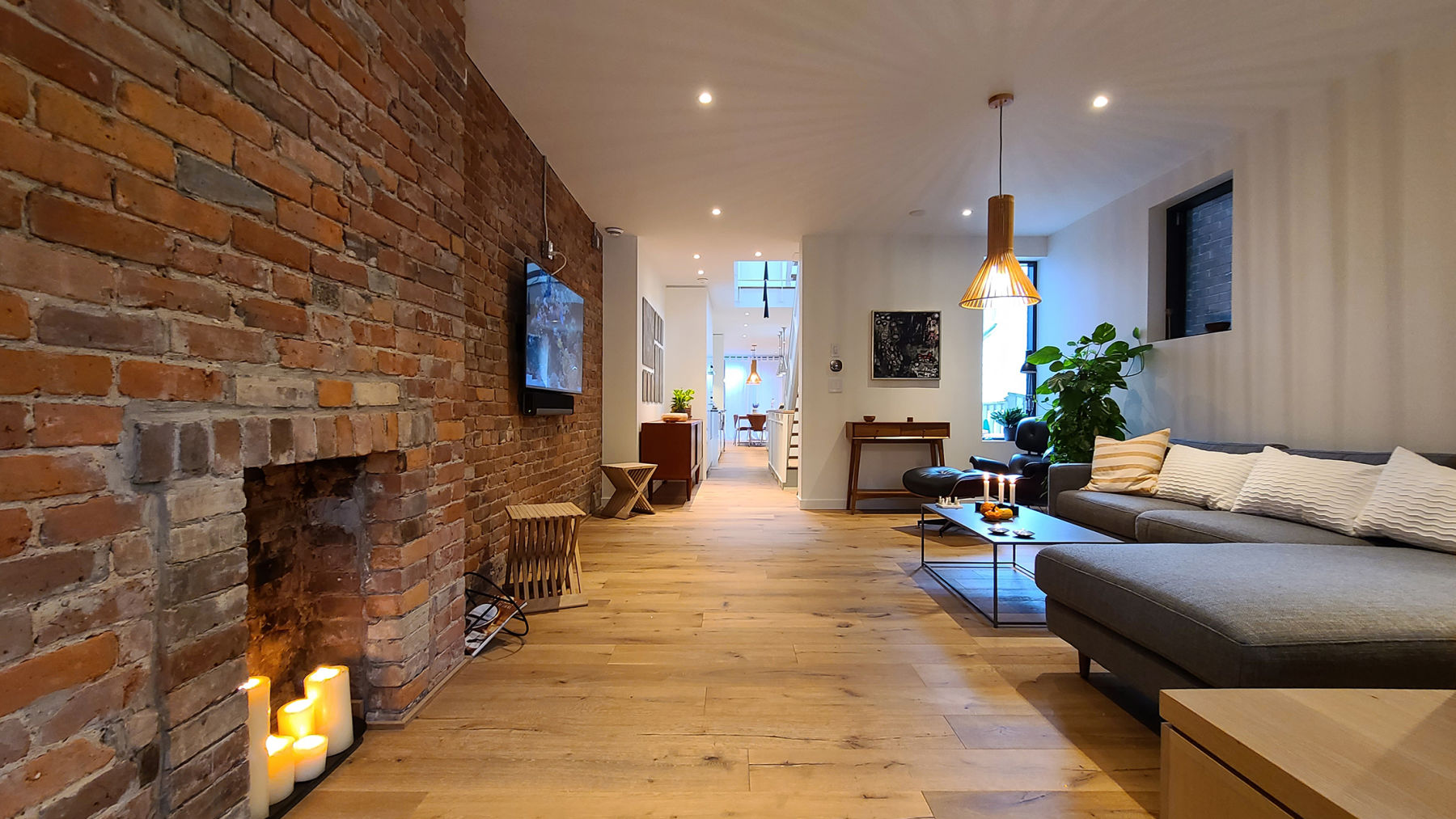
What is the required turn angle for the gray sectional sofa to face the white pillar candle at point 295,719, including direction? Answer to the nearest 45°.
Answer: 0° — it already faces it

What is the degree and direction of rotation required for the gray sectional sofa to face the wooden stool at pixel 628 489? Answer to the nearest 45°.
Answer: approximately 45° to its right

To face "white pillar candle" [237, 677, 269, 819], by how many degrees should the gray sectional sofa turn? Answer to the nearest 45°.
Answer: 0° — it already faces it

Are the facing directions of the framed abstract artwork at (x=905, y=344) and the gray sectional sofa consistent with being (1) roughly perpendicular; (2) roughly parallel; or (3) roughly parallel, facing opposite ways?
roughly perpendicular

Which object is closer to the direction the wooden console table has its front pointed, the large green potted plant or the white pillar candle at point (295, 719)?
the white pillar candle

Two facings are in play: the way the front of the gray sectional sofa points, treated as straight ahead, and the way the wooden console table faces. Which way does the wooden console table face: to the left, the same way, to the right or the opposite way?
to the left

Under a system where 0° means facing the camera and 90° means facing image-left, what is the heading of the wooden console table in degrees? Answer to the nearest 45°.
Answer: approximately 0°
